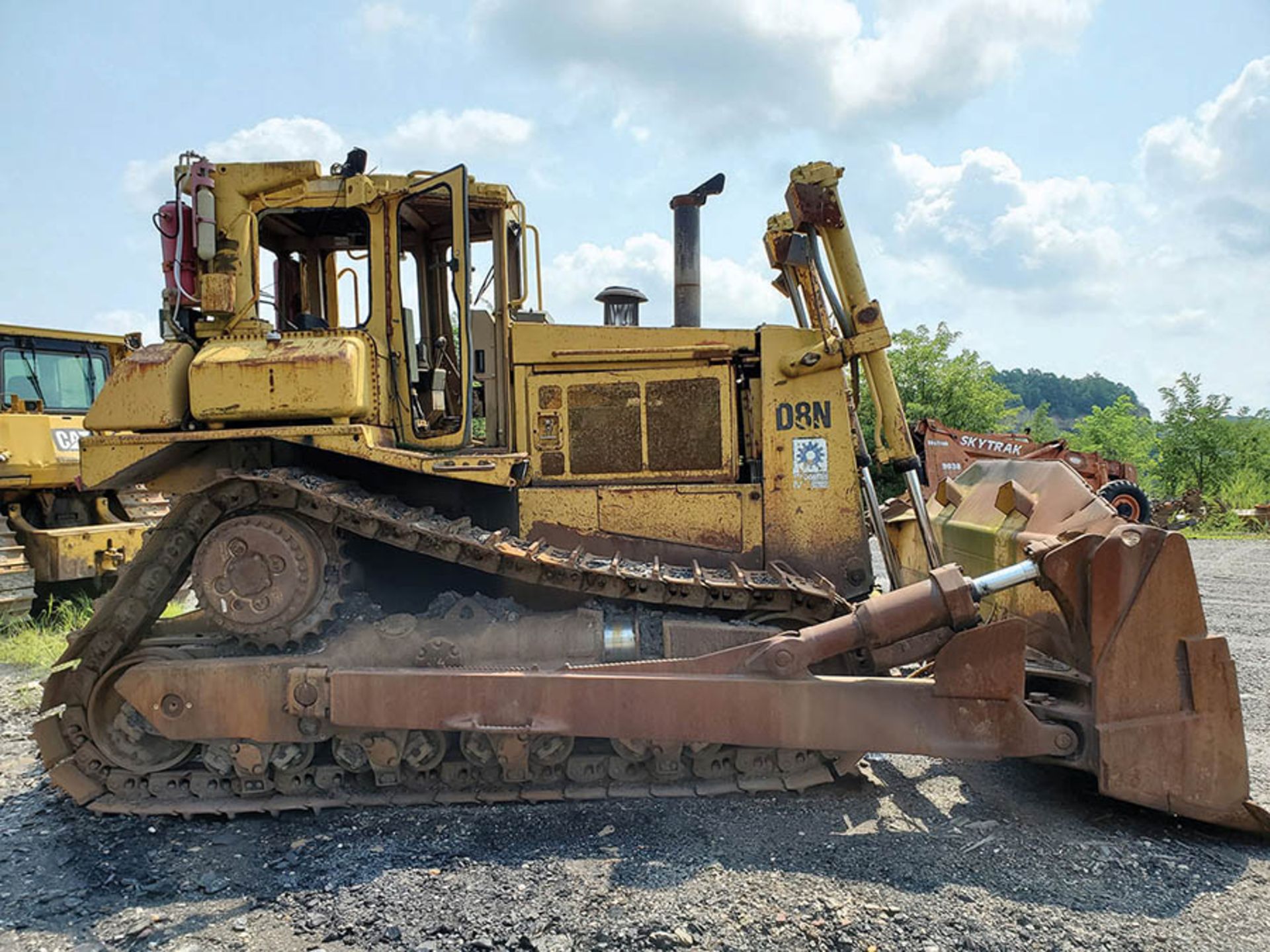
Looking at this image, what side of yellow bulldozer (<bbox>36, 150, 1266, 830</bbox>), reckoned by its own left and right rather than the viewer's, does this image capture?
right

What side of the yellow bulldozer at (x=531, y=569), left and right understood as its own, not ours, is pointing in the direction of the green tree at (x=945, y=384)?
left

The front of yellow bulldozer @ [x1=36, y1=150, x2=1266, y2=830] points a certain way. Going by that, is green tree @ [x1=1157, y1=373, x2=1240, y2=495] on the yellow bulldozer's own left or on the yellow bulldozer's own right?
on the yellow bulldozer's own left

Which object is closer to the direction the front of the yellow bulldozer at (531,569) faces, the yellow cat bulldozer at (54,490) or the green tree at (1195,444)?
the green tree

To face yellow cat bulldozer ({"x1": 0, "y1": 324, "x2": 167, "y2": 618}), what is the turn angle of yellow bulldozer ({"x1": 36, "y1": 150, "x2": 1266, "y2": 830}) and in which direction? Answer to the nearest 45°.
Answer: approximately 135° to its left

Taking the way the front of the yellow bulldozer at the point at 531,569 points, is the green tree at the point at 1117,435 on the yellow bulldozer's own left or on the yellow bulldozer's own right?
on the yellow bulldozer's own left

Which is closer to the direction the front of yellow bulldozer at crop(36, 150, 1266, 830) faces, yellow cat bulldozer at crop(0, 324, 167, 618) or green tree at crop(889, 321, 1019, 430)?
the green tree
